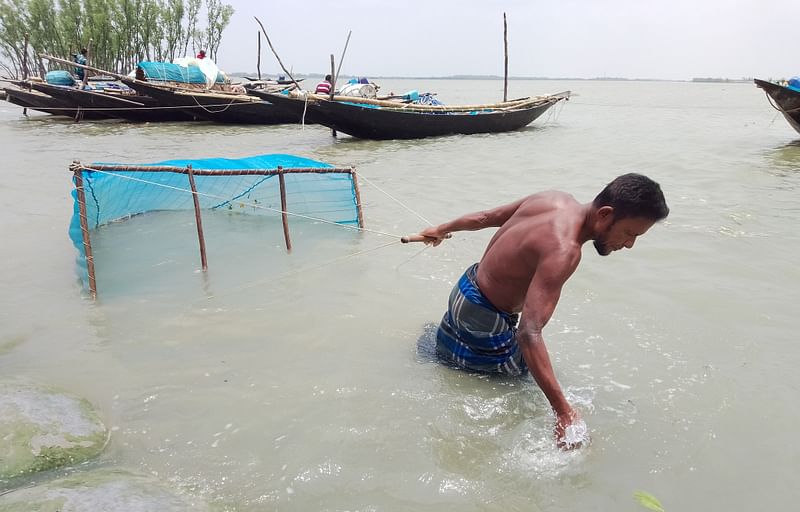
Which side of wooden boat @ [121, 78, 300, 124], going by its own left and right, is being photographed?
left

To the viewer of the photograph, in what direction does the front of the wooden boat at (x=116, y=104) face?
facing to the left of the viewer

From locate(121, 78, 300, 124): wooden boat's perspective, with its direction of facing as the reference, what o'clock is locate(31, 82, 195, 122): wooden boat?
locate(31, 82, 195, 122): wooden boat is roughly at 1 o'clock from locate(121, 78, 300, 124): wooden boat.

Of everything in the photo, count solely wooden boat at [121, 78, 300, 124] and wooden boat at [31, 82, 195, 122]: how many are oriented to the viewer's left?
2

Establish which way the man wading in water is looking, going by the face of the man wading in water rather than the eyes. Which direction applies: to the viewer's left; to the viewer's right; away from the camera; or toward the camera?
to the viewer's right

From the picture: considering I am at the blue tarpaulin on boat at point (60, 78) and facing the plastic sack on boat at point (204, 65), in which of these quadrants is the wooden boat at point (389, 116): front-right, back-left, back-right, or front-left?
front-right
